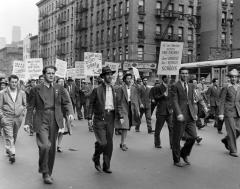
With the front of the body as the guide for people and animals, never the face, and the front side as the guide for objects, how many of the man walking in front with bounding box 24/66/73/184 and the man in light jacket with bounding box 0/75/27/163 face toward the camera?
2

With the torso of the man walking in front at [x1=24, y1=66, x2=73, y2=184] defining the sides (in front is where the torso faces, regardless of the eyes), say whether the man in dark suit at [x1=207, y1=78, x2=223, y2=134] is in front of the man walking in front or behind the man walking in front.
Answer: behind

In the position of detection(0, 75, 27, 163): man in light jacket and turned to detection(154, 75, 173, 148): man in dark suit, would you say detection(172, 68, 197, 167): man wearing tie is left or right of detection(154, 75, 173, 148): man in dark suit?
right

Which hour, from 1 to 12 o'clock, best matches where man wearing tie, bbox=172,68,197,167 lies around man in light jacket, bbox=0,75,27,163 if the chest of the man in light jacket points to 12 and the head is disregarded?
The man wearing tie is roughly at 10 o'clock from the man in light jacket.

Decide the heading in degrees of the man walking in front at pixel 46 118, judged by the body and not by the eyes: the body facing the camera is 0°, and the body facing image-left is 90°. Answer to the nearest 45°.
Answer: approximately 0°

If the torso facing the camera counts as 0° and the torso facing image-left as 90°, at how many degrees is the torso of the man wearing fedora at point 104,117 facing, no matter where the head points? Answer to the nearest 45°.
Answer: approximately 315°

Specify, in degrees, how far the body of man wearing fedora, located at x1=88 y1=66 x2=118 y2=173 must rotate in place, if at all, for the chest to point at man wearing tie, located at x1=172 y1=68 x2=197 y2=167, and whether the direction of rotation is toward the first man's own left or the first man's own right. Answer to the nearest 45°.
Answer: approximately 45° to the first man's own left

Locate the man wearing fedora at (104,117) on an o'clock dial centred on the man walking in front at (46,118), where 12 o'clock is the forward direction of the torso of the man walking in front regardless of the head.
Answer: The man wearing fedora is roughly at 8 o'clock from the man walking in front.

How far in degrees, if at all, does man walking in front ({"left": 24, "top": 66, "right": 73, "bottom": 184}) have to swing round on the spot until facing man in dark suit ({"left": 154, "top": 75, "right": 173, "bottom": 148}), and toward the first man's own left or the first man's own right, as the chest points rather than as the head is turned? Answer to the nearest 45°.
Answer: approximately 135° to the first man's own left

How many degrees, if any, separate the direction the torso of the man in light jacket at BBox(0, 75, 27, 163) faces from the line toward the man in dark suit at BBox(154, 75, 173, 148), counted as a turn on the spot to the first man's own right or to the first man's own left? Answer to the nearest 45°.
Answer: approximately 90° to the first man's own left

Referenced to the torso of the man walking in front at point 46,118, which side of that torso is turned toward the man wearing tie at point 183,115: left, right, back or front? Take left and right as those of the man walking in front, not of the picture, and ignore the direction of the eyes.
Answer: left
